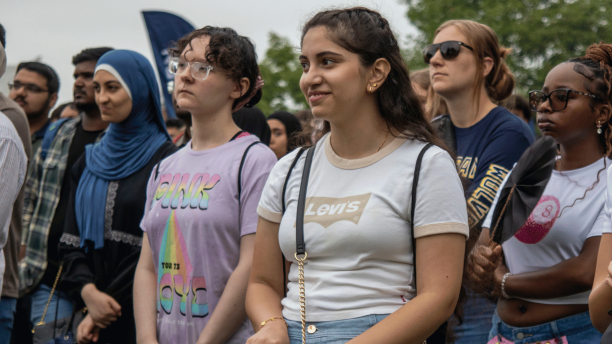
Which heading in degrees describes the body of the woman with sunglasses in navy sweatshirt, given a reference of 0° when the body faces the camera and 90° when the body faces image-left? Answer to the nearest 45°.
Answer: approximately 45°

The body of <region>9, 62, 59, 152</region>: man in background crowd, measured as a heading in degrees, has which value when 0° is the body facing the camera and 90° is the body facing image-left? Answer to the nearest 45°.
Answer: approximately 45°

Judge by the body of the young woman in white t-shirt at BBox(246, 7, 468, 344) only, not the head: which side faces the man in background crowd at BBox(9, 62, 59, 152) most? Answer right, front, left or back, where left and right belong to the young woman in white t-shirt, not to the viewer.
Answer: right

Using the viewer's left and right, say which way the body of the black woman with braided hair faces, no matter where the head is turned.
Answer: facing the viewer and to the left of the viewer

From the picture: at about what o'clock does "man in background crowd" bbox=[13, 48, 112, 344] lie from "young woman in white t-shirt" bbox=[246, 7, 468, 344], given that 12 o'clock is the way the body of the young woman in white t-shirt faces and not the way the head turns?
The man in background crowd is roughly at 3 o'clock from the young woman in white t-shirt.

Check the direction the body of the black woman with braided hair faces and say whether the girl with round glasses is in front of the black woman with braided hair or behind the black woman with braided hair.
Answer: in front
